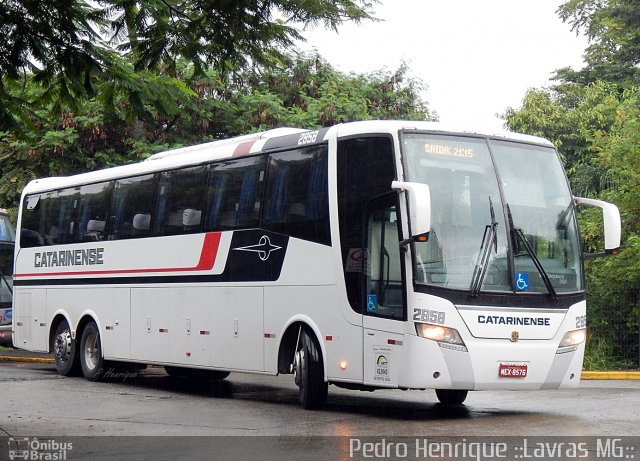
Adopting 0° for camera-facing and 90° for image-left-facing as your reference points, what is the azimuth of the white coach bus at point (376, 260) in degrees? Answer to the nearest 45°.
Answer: approximately 315°

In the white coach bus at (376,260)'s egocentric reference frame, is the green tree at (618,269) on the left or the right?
on its left
